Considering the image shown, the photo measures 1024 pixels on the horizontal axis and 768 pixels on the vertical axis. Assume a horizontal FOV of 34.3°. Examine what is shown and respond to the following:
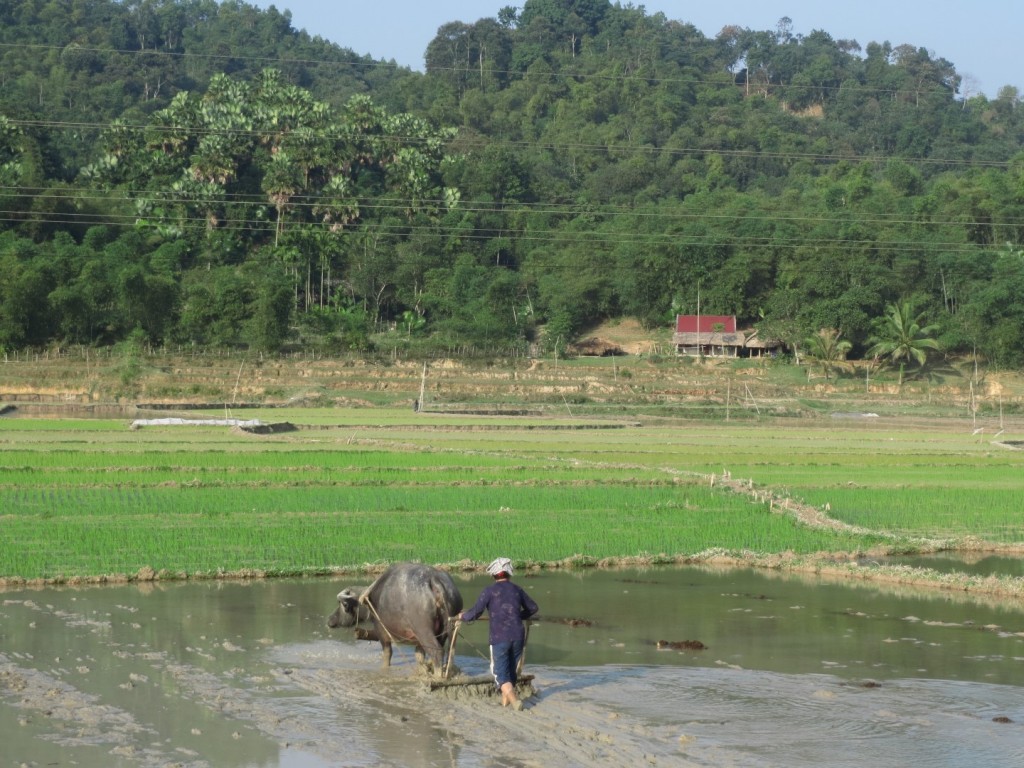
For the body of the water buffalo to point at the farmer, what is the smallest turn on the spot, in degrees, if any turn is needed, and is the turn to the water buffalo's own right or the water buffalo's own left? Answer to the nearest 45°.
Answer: approximately 180°

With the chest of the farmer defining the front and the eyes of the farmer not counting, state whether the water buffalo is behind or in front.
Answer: in front

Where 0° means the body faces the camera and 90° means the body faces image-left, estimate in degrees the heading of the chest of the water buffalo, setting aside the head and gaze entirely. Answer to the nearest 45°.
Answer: approximately 135°

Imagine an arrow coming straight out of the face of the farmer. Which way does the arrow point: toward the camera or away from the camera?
away from the camera

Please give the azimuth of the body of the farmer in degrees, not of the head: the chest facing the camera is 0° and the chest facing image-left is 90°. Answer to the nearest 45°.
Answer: approximately 180°
